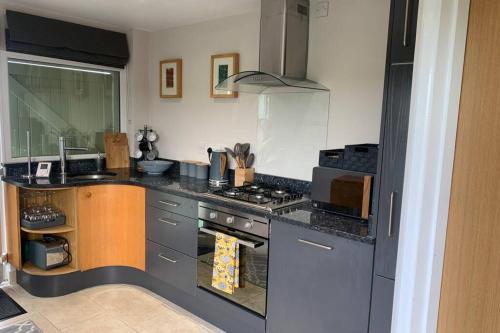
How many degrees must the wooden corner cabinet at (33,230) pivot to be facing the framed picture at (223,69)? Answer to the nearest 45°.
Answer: approximately 90° to its left

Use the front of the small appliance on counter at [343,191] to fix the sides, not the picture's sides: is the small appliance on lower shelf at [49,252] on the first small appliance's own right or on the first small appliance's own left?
on the first small appliance's own right

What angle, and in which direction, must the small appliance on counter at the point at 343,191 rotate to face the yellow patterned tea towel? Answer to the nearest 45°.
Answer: approximately 45° to its right

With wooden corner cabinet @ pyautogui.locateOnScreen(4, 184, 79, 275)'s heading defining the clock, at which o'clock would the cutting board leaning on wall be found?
The cutting board leaning on wall is roughly at 8 o'clock from the wooden corner cabinet.

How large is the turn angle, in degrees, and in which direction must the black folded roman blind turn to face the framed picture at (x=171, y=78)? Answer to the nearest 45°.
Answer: approximately 45° to its left

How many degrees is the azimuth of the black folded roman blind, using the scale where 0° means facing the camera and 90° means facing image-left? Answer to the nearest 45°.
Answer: approximately 315°

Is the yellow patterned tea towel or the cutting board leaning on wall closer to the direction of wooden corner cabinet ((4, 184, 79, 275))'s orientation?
the yellow patterned tea towel
